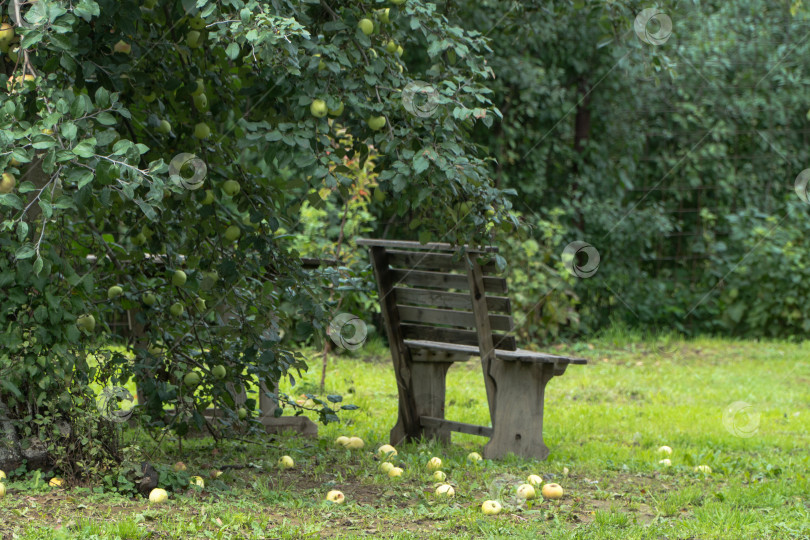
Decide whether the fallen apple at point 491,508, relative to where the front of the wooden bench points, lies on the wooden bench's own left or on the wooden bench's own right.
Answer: on the wooden bench's own right

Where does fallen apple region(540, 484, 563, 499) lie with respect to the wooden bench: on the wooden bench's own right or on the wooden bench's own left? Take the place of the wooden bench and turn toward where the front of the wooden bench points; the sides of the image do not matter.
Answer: on the wooden bench's own right

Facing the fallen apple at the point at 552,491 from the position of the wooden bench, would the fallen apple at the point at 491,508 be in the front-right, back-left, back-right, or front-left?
front-right

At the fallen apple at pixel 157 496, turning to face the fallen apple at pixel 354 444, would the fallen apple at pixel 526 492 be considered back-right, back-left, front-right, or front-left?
front-right

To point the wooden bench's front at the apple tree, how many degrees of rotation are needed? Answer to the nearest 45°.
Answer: approximately 180°

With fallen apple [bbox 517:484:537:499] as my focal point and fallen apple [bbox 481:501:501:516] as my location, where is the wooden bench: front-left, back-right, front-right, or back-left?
front-left
